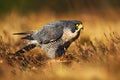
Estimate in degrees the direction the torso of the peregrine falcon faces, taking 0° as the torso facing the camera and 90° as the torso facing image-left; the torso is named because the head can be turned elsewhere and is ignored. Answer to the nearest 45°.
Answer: approximately 270°
